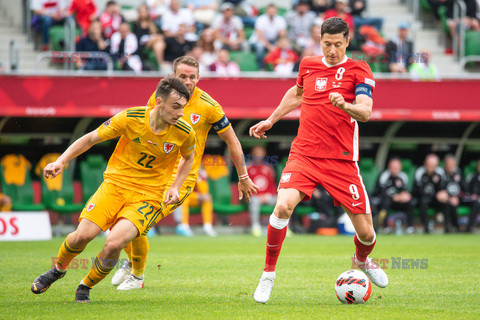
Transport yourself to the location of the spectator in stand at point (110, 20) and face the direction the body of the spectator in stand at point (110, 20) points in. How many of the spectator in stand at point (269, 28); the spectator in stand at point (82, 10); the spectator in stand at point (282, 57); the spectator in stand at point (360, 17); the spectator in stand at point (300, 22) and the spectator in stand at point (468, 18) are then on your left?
5

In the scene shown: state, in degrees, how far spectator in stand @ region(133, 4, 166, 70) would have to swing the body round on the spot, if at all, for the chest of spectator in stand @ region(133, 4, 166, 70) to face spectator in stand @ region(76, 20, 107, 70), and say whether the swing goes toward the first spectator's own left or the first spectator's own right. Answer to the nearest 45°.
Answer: approximately 90° to the first spectator's own right

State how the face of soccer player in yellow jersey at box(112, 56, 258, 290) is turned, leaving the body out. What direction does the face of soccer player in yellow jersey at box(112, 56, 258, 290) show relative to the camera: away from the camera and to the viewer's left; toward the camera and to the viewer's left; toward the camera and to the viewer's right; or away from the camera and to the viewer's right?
toward the camera and to the viewer's right

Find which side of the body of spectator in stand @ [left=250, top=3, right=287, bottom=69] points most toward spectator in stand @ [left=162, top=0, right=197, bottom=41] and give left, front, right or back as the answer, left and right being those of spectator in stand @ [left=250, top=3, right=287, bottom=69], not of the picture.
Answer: right

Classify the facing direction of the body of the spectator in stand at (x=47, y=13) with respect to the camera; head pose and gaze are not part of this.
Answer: toward the camera

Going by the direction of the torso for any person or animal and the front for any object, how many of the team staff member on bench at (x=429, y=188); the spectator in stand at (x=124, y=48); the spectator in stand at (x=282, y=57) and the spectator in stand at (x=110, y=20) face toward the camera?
4

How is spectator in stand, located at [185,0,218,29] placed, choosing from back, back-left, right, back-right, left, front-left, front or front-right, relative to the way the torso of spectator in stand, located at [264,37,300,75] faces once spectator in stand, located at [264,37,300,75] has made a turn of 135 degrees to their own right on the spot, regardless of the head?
front

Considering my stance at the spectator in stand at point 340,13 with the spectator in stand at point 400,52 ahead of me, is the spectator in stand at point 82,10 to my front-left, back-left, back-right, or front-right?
back-right

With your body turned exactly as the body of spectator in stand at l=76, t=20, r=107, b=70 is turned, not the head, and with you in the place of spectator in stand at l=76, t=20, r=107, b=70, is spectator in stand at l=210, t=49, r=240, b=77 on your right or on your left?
on your left

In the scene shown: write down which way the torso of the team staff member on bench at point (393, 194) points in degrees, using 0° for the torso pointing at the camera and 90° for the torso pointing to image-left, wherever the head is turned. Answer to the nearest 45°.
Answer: approximately 0°

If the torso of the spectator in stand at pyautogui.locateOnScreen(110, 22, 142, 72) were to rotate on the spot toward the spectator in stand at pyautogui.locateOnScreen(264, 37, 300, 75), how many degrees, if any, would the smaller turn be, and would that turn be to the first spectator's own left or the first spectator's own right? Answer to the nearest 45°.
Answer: approximately 90° to the first spectator's own left

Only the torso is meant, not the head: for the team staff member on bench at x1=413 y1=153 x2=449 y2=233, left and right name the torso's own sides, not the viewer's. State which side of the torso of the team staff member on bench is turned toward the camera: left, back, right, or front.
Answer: front

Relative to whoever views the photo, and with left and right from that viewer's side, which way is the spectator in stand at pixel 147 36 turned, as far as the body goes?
facing the viewer and to the right of the viewer

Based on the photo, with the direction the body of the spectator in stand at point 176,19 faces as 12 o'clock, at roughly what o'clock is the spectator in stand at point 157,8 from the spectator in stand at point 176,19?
the spectator in stand at point 157,8 is roughly at 5 o'clock from the spectator in stand at point 176,19.

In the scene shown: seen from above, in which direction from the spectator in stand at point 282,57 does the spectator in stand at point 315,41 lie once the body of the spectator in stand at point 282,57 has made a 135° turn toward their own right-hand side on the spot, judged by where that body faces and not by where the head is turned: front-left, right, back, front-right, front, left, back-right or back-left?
right

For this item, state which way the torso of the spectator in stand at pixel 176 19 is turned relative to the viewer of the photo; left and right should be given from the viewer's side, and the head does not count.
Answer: facing the viewer
